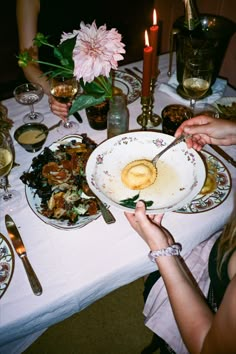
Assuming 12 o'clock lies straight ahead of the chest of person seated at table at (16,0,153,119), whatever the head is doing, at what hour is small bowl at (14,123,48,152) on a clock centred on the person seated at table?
The small bowl is roughly at 12 o'clock from the person seated at table.

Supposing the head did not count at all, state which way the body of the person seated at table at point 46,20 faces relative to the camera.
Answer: toward the camera

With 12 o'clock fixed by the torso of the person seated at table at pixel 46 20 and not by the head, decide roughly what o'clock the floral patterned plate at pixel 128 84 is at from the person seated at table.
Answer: The floral patterned plate is roughly at 11 o'clock from the person seated at table.

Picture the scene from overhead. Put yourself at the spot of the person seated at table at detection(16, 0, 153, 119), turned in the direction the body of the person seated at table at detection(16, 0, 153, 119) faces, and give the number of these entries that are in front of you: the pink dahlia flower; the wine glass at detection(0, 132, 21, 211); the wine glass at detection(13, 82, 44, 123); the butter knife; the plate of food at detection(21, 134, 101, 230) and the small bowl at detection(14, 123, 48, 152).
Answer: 6

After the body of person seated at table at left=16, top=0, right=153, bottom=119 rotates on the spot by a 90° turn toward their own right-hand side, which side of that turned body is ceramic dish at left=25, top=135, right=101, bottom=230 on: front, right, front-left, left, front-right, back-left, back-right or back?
left

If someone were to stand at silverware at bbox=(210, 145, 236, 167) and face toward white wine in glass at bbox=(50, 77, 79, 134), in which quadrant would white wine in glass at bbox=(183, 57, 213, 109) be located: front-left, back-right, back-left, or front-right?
front-right

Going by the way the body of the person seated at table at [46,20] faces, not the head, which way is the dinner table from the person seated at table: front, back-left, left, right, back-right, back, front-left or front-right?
front

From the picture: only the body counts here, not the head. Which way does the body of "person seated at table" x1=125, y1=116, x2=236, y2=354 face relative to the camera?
to the viewer's left

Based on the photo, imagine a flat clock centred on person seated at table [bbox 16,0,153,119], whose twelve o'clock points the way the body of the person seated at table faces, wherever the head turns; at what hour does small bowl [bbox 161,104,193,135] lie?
The small bowl is roughly at 11 o'clock from the person seated at table.

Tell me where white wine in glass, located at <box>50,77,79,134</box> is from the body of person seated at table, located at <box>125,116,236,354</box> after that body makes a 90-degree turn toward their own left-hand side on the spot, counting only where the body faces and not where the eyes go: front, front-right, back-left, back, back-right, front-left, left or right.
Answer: back-right

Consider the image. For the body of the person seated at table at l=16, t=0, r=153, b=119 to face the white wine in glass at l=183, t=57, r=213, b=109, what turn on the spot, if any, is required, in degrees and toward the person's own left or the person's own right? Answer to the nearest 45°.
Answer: approximately 45° to the person's own left
